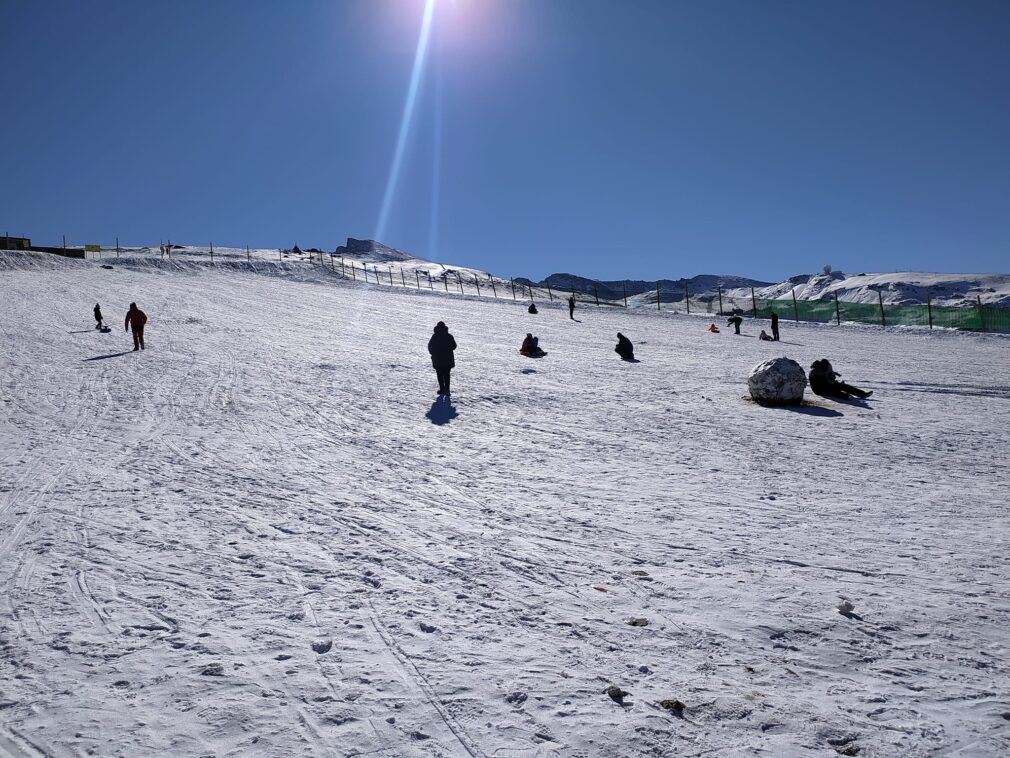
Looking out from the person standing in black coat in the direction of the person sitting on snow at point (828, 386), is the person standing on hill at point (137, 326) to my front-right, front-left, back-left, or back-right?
back-left

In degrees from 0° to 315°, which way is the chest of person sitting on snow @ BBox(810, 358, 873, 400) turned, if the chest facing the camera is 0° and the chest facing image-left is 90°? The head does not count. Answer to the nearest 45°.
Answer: approximately 270°

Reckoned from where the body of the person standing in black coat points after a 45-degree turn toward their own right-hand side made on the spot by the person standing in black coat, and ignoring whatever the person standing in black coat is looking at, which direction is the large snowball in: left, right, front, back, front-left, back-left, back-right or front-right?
front-right

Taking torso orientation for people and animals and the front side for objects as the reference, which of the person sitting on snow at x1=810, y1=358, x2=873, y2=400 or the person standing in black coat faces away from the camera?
the person standing in black coat

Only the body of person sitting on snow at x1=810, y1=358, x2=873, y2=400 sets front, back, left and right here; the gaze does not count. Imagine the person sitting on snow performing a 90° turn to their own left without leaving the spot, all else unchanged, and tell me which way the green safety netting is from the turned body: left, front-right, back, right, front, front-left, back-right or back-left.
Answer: front

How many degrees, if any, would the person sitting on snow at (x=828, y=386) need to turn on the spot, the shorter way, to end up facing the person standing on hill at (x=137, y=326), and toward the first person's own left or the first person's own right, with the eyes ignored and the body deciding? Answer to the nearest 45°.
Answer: approximately 180°

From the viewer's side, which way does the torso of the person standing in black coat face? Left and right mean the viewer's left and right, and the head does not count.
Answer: facing away from the viewer

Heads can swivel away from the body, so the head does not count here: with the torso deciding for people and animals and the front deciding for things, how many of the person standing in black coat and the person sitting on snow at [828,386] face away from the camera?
1

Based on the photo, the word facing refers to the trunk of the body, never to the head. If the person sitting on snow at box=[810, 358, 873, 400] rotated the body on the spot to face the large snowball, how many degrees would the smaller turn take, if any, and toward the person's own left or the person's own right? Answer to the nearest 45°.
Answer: approximately 135° to the person's own right

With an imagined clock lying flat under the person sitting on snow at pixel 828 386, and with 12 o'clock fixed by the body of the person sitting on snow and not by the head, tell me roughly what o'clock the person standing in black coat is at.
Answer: The person standing in black coat is roughly at 5 o'clock from the person sitting on snow.

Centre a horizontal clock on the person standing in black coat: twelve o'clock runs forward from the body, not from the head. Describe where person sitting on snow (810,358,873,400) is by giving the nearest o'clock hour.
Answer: The person sitting on snow is roughly at 3 o'clock from the person standing in black coat.

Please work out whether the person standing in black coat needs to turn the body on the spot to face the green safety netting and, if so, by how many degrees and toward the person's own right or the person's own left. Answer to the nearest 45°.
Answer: approximately 45° to the person's own right
